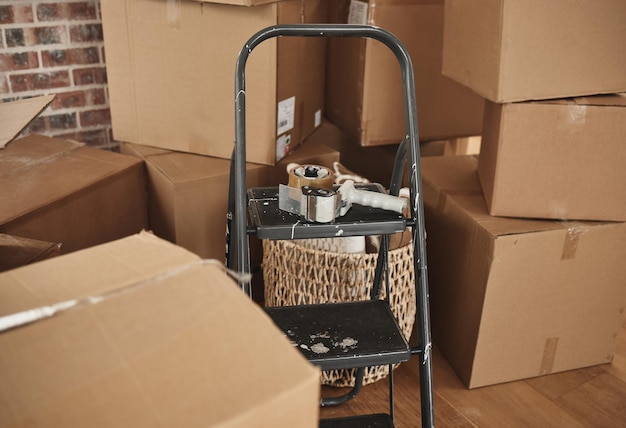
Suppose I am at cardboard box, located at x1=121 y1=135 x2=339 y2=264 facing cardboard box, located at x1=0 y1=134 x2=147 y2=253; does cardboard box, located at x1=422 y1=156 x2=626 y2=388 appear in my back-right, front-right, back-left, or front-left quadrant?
back-left

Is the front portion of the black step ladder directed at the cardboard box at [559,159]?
no

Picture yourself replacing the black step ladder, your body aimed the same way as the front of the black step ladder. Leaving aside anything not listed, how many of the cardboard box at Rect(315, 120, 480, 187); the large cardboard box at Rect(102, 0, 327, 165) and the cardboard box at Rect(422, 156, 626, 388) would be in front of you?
0

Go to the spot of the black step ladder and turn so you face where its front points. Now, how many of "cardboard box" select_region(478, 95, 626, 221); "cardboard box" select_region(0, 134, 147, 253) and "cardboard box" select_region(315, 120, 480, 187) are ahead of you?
0

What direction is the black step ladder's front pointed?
toward the camera

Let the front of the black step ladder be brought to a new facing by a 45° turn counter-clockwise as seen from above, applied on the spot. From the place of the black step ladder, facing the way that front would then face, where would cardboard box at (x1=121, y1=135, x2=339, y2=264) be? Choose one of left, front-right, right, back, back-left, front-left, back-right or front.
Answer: back

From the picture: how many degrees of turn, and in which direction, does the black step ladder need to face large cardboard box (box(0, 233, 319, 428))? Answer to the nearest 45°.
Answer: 0° — it already faces it

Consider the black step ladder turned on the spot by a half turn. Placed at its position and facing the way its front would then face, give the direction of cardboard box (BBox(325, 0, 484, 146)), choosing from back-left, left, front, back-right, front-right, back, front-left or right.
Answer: front

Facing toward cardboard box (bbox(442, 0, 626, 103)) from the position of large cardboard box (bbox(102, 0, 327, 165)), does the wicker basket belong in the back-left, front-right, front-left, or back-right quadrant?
front-right

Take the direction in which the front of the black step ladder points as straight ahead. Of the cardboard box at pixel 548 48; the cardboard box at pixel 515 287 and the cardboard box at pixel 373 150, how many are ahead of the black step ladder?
0

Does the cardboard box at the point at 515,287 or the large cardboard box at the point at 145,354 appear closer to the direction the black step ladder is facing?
the large cardboard box

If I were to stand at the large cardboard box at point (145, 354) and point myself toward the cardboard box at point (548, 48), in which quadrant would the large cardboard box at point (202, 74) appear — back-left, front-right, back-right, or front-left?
front-left

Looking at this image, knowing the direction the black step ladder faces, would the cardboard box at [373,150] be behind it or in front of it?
behind

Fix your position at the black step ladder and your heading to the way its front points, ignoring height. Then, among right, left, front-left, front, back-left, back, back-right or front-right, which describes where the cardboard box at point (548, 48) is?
back-left

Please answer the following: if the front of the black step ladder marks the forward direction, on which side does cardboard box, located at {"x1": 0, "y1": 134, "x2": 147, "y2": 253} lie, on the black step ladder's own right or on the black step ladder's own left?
on the black step ladder's own right
